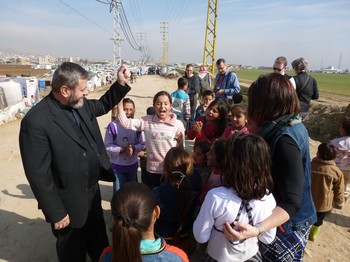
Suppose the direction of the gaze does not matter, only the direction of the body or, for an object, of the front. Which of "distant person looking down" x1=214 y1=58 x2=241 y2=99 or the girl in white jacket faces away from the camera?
the girl in white jacket

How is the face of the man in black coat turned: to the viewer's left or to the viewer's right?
to the viewer's right

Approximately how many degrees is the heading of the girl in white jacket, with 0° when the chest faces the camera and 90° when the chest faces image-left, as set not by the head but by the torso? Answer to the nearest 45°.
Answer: approximately 180°

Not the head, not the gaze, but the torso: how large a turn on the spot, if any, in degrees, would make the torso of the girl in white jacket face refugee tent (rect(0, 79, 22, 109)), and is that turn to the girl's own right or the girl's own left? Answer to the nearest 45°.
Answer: approximately 45° to the girl's own left

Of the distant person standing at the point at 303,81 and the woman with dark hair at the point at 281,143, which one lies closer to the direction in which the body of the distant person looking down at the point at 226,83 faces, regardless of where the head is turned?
the woman with dark hair

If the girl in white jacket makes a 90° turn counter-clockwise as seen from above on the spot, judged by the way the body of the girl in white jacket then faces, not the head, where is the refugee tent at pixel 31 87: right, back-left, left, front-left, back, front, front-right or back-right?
front-right

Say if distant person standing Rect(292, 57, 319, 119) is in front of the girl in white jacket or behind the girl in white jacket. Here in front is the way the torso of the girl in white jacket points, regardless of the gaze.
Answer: in front

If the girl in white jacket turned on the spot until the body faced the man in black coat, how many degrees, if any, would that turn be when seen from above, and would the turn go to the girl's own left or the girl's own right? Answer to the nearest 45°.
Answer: approximately 90° to the girl's own left

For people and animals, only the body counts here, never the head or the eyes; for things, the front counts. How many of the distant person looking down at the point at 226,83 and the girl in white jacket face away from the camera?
1

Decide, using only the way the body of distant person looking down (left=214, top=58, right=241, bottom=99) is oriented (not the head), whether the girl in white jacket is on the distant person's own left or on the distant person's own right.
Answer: on the distant person's own left

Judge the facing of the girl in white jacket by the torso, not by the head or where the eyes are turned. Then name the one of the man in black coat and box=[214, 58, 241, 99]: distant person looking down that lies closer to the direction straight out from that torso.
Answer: the distant person looking down

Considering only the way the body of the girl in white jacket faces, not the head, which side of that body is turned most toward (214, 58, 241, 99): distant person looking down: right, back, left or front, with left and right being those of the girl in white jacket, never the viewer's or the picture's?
front
